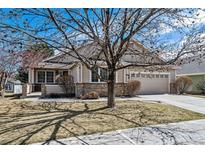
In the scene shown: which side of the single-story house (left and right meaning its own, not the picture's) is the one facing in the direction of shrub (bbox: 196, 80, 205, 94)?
left

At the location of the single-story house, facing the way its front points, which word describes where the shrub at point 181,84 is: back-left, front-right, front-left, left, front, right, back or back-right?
left

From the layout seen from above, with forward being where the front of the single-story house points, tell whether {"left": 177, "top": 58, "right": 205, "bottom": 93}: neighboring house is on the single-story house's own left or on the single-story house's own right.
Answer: on the single-story house's own left

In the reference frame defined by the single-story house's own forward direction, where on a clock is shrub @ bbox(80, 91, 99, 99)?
The shrub is roughly at 12 o'clock from the single-story house.

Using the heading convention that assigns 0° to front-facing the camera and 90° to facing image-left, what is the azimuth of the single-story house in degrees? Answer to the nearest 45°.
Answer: approximately 0°
